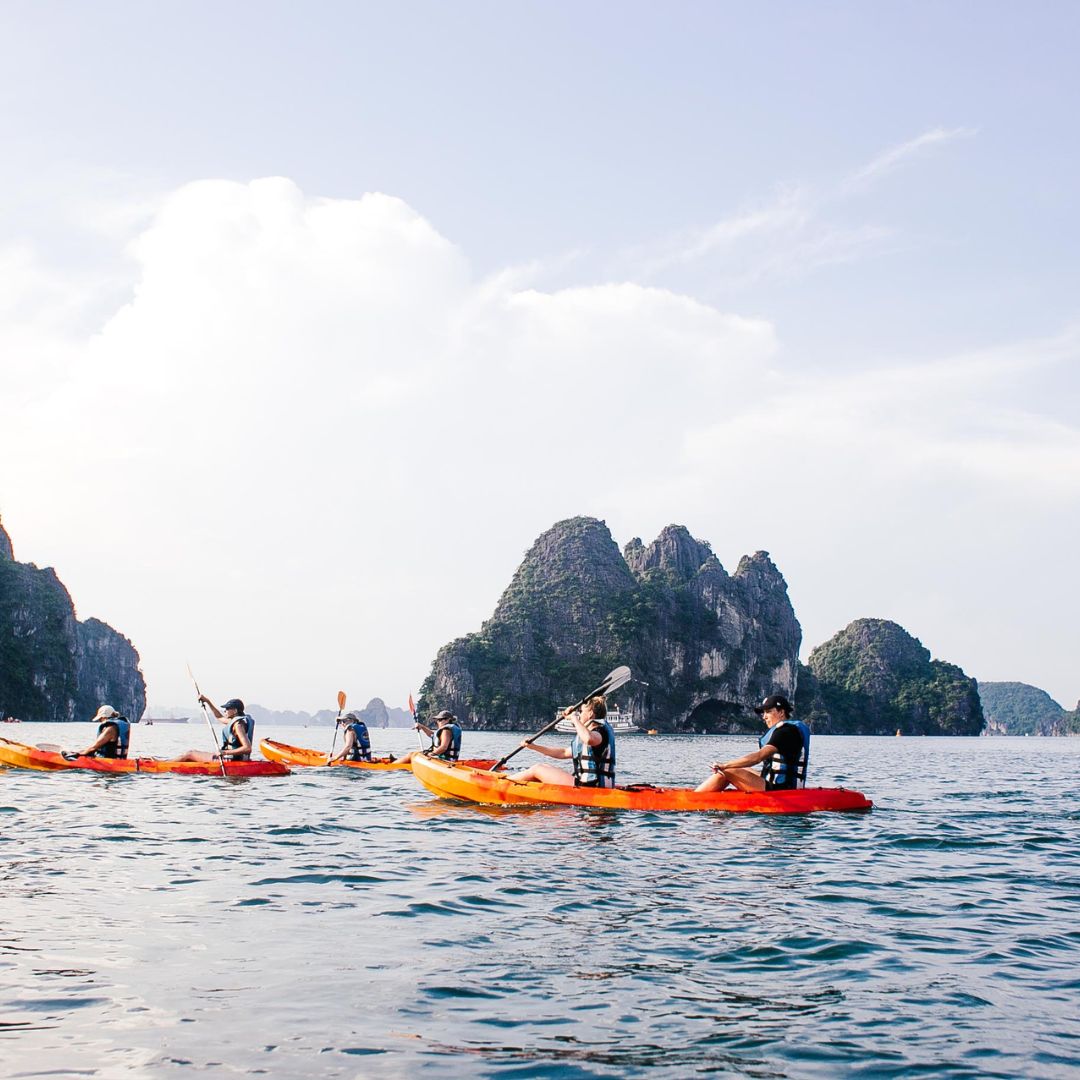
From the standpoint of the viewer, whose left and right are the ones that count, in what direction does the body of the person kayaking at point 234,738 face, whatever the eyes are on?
facing to the left of the viewer

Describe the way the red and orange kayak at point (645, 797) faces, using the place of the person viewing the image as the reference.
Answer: facing to the left of the viewer

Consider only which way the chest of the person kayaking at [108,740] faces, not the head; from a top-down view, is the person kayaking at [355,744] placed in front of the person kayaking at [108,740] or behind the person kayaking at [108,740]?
behind

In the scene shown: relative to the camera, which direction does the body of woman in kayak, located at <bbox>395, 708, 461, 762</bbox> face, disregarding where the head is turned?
to the viewer's left

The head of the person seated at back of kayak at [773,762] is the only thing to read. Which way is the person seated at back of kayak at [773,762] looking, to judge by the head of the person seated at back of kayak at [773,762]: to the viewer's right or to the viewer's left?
to the viewer's left

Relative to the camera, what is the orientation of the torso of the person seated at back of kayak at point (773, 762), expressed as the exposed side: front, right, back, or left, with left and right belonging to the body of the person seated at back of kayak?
left

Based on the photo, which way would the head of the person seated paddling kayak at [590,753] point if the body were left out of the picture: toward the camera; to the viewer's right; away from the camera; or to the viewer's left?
to the viewer's left

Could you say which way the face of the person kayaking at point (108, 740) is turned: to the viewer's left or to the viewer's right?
to the viewer's left

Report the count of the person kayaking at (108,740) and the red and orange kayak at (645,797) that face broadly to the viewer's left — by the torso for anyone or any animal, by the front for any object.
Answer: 2

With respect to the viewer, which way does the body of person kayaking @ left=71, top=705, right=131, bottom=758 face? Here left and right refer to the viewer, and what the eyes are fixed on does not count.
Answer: facing to the left of the viewer

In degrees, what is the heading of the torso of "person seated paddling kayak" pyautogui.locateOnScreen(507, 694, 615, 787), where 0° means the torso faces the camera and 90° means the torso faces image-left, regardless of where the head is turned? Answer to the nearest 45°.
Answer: approximately 90°

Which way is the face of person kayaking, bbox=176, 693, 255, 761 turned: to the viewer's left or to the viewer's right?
to the viewer's left

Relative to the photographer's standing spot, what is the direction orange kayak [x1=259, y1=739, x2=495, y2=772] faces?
facing to the left of the viewer

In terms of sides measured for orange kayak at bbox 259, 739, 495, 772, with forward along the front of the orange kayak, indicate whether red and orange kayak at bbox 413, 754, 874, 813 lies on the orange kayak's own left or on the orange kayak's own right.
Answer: on the orange kayak's own left

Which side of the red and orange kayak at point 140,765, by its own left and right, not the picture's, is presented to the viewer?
left
